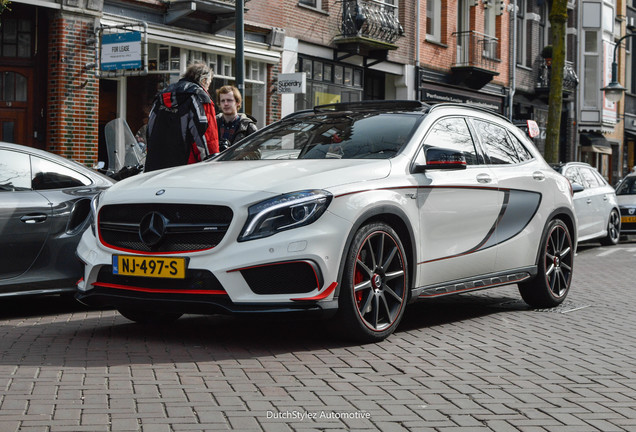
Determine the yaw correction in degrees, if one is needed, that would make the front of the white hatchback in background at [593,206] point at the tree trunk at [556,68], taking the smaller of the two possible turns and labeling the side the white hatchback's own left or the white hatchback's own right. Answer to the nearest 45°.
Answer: approximately 135° to the white hatchback's own right

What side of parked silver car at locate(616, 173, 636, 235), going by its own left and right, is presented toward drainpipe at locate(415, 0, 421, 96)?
right

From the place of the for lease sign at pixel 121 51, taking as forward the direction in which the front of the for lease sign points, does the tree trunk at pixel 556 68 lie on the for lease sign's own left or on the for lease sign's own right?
on the for lease sign's own left

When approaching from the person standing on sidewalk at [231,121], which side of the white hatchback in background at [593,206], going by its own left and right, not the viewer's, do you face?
front

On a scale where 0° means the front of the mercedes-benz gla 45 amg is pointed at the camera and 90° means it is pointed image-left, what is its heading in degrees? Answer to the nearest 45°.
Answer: approximately 45°

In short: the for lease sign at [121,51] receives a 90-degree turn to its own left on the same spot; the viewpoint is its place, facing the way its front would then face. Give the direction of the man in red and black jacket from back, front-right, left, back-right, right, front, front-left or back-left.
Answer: right

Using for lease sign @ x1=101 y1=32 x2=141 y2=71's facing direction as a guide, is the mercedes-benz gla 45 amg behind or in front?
in front

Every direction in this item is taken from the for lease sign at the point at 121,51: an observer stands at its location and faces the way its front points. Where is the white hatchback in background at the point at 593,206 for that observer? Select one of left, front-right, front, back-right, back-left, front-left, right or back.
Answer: left
